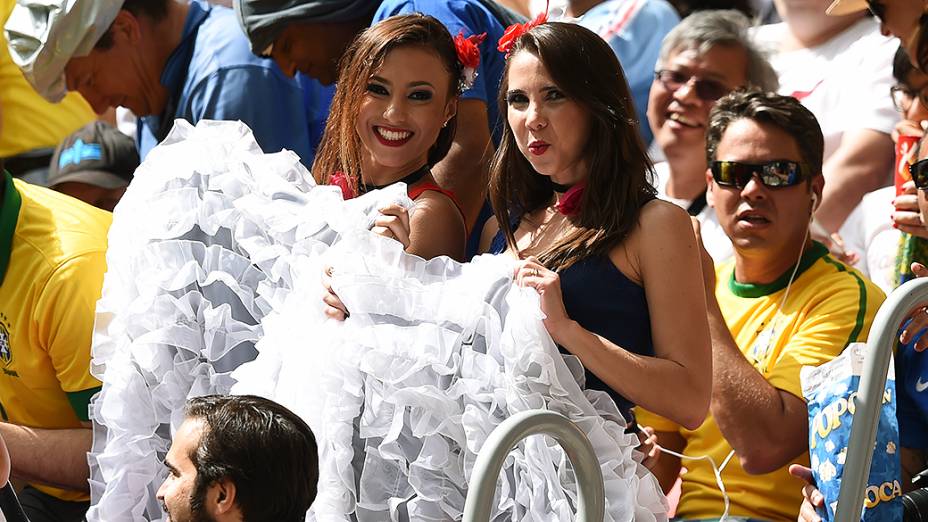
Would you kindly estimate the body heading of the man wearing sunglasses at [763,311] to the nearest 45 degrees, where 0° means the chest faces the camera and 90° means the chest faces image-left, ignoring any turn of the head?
approximately 45°

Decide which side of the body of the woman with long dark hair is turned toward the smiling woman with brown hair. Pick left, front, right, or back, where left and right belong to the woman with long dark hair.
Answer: right

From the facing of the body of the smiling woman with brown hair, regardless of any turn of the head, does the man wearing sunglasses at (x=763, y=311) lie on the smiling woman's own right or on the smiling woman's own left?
on the smiling woman's own left

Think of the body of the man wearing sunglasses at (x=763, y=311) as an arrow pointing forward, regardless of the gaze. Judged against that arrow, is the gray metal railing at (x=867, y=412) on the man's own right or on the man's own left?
on the man's own left

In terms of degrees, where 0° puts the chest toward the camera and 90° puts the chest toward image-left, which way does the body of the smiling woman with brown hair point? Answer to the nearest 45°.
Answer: approximately 45°

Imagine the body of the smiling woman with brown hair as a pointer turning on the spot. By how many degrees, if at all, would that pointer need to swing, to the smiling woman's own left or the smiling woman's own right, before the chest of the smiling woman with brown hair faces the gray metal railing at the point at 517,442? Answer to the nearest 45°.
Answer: approximately 45° to the smiling woman's own left
